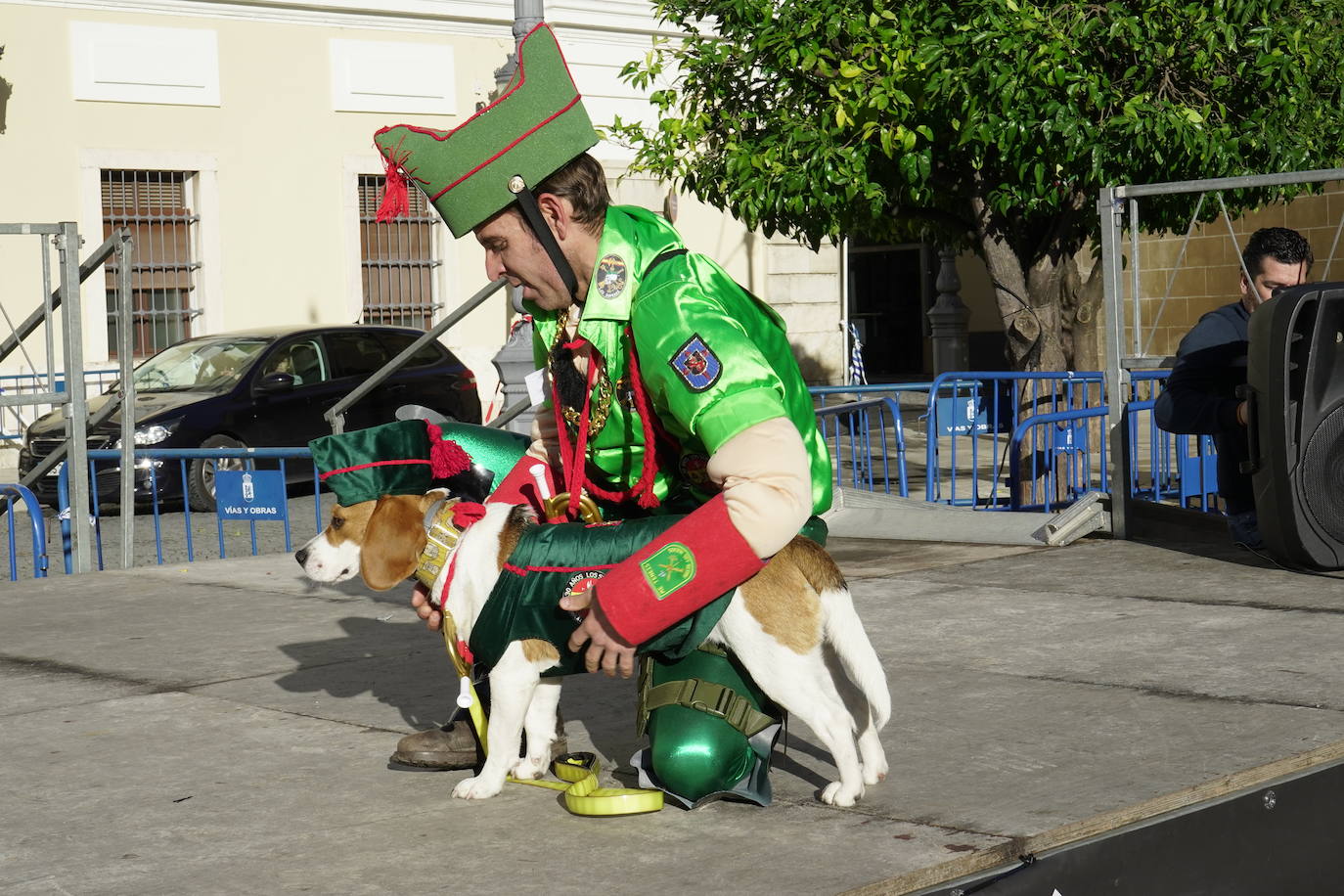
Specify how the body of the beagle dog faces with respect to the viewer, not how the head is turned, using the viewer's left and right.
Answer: facing to the left of the viewer

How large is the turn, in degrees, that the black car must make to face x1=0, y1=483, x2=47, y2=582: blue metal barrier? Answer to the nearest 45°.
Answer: approximately 45° to its left

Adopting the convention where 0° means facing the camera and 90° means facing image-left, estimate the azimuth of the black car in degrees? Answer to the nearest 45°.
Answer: approximately 45°

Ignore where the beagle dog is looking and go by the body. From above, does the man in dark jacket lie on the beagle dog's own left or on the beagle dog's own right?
on the beagle dog's own right

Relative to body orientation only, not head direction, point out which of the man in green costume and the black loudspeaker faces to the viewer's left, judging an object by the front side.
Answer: the man in green costume

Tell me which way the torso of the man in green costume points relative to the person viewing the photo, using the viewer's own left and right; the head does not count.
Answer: facing to the left of the viewer

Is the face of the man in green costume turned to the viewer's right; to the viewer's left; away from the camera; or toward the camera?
to the viewer's left

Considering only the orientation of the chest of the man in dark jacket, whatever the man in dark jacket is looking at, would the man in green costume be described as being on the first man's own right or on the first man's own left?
on the first man's own right

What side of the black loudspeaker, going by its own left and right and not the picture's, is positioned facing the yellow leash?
right
